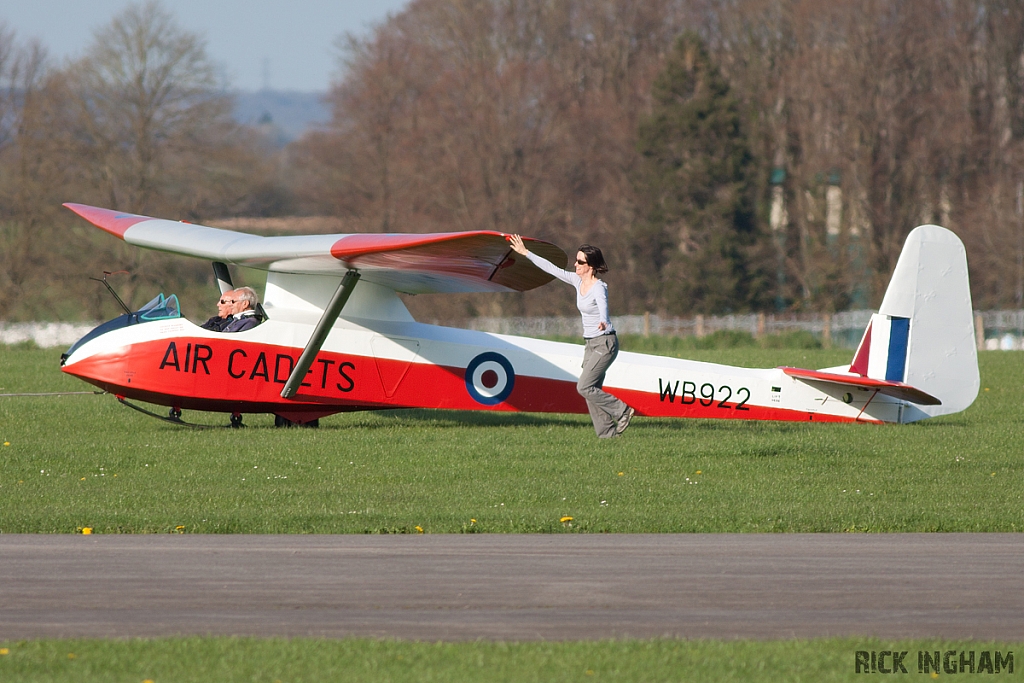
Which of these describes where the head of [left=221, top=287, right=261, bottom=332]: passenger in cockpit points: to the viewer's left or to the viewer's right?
to the viewer's left

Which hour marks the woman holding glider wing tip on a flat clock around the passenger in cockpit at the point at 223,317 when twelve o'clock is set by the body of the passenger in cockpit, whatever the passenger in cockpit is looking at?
The woman holding glider wing tip is roughly at 7 o'clock from the passenger in cockpit.

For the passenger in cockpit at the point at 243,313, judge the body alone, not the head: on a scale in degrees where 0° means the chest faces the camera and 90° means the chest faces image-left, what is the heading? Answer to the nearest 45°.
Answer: approximately 90°

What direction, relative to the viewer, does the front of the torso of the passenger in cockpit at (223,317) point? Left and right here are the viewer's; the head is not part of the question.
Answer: facing to the left of the viewer

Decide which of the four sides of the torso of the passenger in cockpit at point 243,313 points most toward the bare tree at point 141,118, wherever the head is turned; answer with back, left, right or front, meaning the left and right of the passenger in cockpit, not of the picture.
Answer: right

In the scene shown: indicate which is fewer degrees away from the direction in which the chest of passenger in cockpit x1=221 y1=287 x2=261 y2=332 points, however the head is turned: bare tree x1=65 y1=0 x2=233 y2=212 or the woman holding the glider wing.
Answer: the bare tree

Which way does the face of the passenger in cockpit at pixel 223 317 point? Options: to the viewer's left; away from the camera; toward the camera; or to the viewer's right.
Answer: to the viewer's left

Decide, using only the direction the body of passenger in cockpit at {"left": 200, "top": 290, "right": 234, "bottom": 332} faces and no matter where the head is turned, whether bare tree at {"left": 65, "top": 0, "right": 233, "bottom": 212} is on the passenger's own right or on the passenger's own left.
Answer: on the passenger's own right
